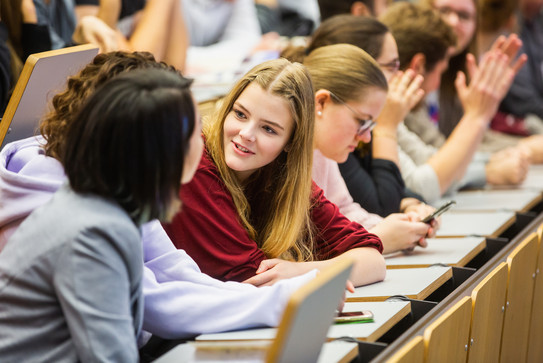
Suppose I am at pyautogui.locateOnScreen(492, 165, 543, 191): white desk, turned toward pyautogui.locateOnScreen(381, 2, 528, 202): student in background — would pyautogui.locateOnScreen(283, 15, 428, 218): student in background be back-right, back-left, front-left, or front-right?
front-left

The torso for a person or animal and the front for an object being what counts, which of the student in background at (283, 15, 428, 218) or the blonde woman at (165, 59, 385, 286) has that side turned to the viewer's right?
the student in background

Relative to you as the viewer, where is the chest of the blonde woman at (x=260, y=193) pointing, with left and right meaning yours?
facing the viewer

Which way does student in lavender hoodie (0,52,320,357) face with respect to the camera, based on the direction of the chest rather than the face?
to the viewer's right

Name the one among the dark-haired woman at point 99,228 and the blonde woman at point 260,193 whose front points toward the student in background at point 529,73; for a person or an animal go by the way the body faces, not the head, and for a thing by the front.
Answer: the dark-haired woman

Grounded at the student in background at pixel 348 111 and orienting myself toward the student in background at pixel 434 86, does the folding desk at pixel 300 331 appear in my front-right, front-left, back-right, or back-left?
back-right

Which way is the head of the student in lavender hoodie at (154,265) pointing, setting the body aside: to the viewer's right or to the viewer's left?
to the viewer's right

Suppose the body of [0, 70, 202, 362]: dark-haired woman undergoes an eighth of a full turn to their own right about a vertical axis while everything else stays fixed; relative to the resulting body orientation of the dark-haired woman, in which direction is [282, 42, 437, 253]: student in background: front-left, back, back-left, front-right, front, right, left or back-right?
front-left

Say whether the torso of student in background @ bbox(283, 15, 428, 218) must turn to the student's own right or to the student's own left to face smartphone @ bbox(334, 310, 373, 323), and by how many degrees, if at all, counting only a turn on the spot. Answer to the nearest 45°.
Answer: approximately 90° to the student's own right

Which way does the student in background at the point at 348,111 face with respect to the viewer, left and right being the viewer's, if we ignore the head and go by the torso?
facing to the right of the viewer

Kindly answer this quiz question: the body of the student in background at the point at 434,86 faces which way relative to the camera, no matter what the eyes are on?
to the viewer's right

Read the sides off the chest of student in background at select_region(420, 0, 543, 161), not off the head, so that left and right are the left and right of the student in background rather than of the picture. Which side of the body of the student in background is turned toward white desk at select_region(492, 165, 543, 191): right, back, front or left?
front

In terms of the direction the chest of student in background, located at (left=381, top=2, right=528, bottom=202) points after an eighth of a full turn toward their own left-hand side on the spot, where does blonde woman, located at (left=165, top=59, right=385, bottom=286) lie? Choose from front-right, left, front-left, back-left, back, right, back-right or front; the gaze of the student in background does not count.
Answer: back-right

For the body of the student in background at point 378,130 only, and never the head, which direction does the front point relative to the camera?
to the viewer's right

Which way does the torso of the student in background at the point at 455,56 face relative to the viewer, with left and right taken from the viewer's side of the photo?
facing the viewer and to the right of the viewer
